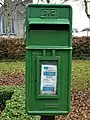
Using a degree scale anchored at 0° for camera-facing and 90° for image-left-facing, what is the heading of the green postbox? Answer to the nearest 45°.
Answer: approximately 0°

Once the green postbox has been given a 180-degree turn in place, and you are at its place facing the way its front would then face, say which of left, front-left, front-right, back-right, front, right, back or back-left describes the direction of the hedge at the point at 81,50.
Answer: front
